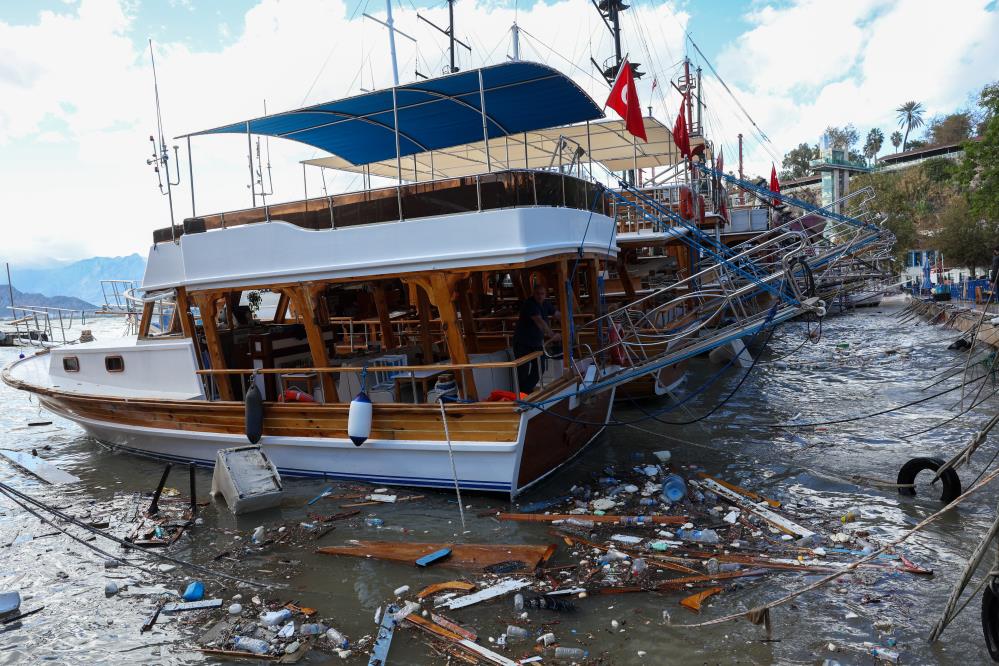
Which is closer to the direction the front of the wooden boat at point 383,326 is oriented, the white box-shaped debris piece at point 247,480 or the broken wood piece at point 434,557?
the white box-shaped debris piece

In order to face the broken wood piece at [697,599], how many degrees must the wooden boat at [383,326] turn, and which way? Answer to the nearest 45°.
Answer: approximately 180°

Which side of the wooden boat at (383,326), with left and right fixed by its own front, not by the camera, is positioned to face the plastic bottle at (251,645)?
left

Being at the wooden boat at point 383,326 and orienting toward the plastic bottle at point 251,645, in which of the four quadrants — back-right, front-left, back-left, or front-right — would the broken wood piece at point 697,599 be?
front-left

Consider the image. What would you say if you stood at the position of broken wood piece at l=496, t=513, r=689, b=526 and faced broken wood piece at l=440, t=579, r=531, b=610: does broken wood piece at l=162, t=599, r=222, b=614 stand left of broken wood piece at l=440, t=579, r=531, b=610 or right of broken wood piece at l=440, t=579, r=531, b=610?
right

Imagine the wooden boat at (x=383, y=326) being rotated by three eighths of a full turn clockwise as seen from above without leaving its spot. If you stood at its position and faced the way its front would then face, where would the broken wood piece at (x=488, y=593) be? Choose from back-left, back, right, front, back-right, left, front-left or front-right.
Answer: right

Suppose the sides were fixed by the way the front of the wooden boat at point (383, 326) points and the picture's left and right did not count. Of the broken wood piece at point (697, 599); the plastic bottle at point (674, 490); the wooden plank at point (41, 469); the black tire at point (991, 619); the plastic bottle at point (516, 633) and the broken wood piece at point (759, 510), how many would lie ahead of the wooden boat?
1

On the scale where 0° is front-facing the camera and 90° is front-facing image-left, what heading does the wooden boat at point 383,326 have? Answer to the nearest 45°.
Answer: approximately 135°
